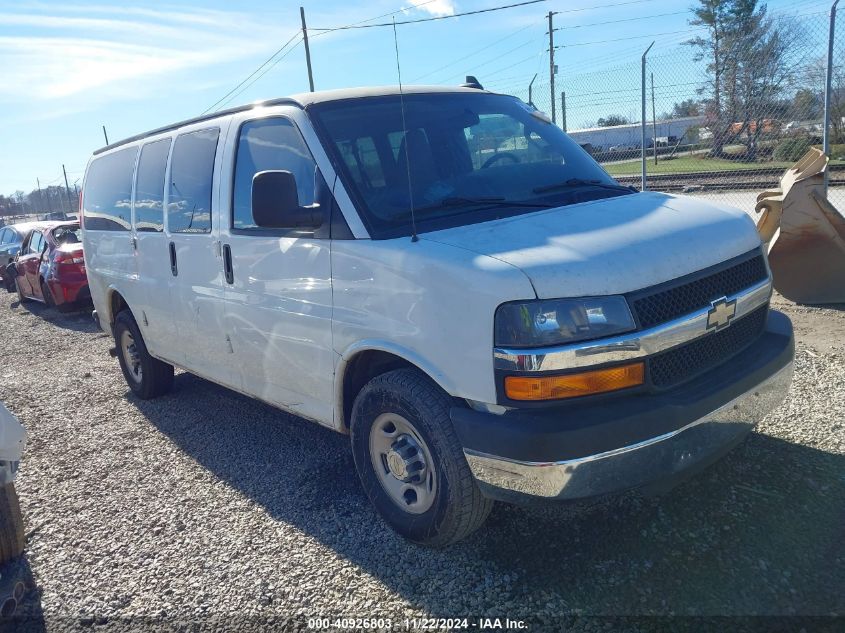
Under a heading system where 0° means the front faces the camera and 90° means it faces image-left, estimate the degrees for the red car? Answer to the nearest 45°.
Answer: approximately 135°

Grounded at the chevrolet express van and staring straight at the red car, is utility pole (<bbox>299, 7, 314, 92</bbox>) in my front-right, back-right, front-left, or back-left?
front-right

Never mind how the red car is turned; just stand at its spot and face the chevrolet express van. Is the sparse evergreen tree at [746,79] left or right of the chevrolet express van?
left

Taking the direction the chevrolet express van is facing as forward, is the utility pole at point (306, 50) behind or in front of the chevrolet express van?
behind

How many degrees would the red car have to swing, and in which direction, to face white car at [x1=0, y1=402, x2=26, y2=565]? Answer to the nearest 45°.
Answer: approximately 135° to its left

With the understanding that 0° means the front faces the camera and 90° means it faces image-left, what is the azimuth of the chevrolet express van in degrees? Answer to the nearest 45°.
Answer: approximately 315°

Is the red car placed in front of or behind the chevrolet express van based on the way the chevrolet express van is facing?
behind

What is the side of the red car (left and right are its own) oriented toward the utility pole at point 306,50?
right

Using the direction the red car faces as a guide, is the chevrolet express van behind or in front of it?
behind

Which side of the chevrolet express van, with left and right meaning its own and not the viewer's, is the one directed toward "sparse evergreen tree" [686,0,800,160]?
left

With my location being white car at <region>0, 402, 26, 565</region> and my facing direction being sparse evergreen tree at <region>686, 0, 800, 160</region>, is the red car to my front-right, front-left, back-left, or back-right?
front-left
